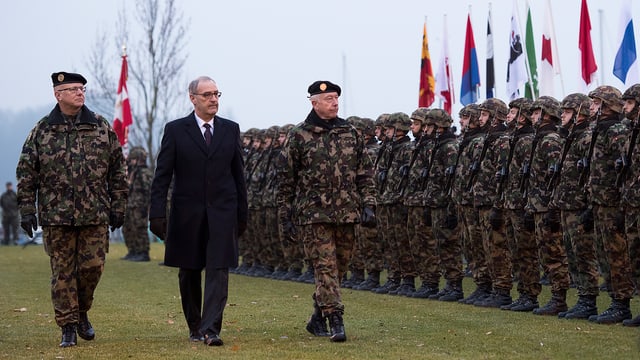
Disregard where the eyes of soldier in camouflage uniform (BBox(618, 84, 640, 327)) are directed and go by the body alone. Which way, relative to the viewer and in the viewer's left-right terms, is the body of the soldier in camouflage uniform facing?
facing to the left of the viewer

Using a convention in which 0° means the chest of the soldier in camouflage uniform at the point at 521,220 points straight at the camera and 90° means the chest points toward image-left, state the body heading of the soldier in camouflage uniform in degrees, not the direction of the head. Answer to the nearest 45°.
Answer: approximately 90°

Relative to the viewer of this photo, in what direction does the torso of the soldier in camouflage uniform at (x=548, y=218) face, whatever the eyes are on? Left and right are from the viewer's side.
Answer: facing to the left of the viewer

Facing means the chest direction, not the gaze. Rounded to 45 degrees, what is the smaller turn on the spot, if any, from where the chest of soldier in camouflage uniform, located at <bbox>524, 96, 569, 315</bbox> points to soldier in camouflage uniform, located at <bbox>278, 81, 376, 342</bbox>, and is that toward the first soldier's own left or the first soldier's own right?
approximately 45° to the first soldier's own left

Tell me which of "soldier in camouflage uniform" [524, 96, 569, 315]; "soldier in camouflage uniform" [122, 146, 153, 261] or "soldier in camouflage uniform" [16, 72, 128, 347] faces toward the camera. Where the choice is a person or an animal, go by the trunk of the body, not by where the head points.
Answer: "soldier in camouflage uniform" [16, 72, 128, 347]

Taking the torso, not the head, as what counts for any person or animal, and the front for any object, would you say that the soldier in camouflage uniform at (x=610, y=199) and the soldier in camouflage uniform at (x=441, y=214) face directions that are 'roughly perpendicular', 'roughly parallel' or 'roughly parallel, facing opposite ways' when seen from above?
roughly parallel

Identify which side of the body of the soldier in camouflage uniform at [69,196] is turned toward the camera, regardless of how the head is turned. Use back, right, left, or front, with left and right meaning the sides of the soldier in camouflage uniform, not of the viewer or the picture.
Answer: front

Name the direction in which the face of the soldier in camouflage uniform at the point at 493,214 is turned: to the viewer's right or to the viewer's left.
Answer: to the viewer's left

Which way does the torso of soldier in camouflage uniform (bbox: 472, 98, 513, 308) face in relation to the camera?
to the viewer's left
